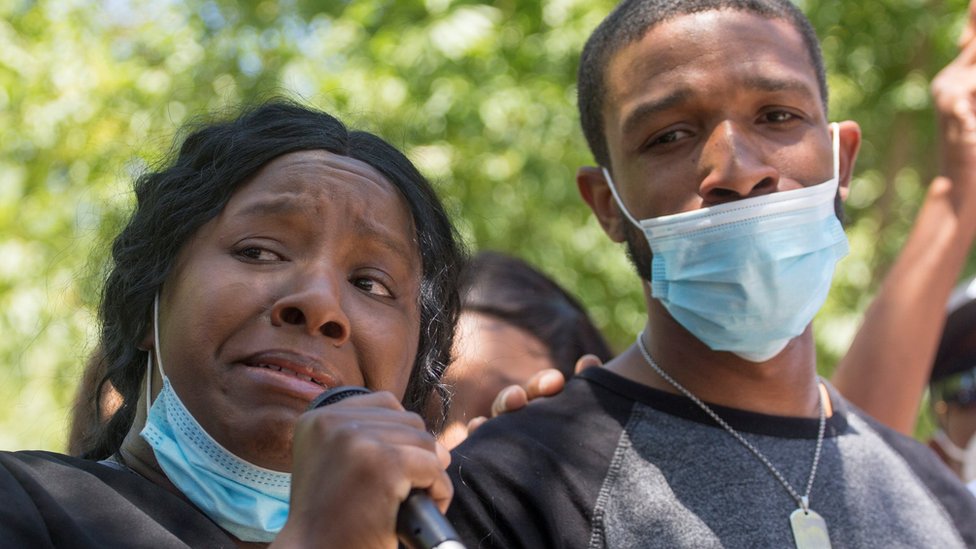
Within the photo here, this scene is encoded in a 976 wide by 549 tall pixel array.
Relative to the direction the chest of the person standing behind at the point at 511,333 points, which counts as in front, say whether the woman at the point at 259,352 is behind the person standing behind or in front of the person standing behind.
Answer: in front

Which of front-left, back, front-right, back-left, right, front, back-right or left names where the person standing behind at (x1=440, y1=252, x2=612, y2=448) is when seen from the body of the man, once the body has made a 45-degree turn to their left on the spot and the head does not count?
back

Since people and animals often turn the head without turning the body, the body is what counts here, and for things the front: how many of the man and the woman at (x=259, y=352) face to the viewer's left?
0

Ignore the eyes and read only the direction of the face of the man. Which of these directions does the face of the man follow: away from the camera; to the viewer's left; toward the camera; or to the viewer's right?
toward the camera

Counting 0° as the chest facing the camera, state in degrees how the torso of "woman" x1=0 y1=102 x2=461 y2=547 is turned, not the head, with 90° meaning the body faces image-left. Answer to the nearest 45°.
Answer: approximately 315°

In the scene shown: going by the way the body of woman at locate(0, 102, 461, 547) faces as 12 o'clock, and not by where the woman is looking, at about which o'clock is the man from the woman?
The man is roughly at 10 o'clock from the woman.

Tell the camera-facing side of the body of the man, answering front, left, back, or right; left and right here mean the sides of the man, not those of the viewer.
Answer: front
